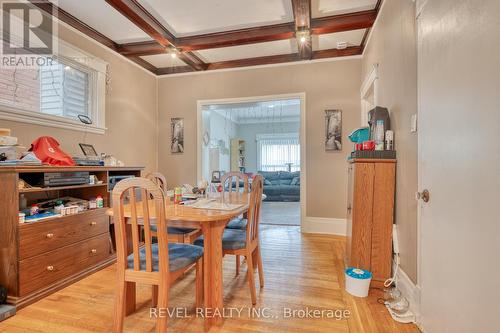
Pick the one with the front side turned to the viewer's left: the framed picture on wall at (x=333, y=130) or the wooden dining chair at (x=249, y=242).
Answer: the wooden dining chair

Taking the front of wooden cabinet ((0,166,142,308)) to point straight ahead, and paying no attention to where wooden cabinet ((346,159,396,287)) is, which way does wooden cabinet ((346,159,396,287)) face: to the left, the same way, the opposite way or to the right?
the opposite way

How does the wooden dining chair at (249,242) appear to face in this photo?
to the viewer's left

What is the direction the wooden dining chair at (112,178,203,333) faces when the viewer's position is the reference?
facing away from the viewer and to the right of the viewer

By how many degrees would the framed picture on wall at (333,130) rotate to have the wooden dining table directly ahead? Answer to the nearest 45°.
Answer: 0° — it already faces it

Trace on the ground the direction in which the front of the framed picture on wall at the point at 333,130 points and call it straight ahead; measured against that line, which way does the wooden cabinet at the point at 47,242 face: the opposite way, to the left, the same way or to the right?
to the left

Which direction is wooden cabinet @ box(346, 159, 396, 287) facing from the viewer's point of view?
to the viewer's left
